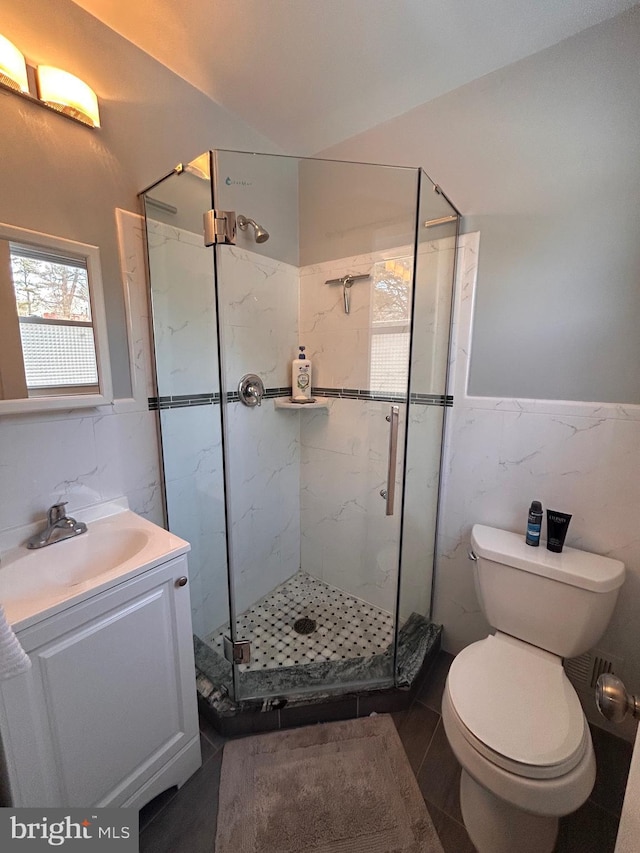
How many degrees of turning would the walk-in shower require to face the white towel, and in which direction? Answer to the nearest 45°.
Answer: approximately 45° to its right

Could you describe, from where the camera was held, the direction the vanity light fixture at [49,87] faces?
facing the viewer and to the right of the viewer

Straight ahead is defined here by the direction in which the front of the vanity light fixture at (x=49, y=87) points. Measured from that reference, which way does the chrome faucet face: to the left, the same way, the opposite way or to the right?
the same way

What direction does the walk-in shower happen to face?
toward the camera

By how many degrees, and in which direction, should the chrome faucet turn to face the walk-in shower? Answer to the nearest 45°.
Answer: approximately 45° to its left

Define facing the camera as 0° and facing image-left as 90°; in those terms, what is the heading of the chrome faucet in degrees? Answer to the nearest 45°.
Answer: approximately 315°

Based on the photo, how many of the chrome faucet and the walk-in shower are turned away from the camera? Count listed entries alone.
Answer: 0

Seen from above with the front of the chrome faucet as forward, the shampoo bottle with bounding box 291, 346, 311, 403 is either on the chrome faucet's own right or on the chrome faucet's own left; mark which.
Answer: on the chrome faucet's own left
